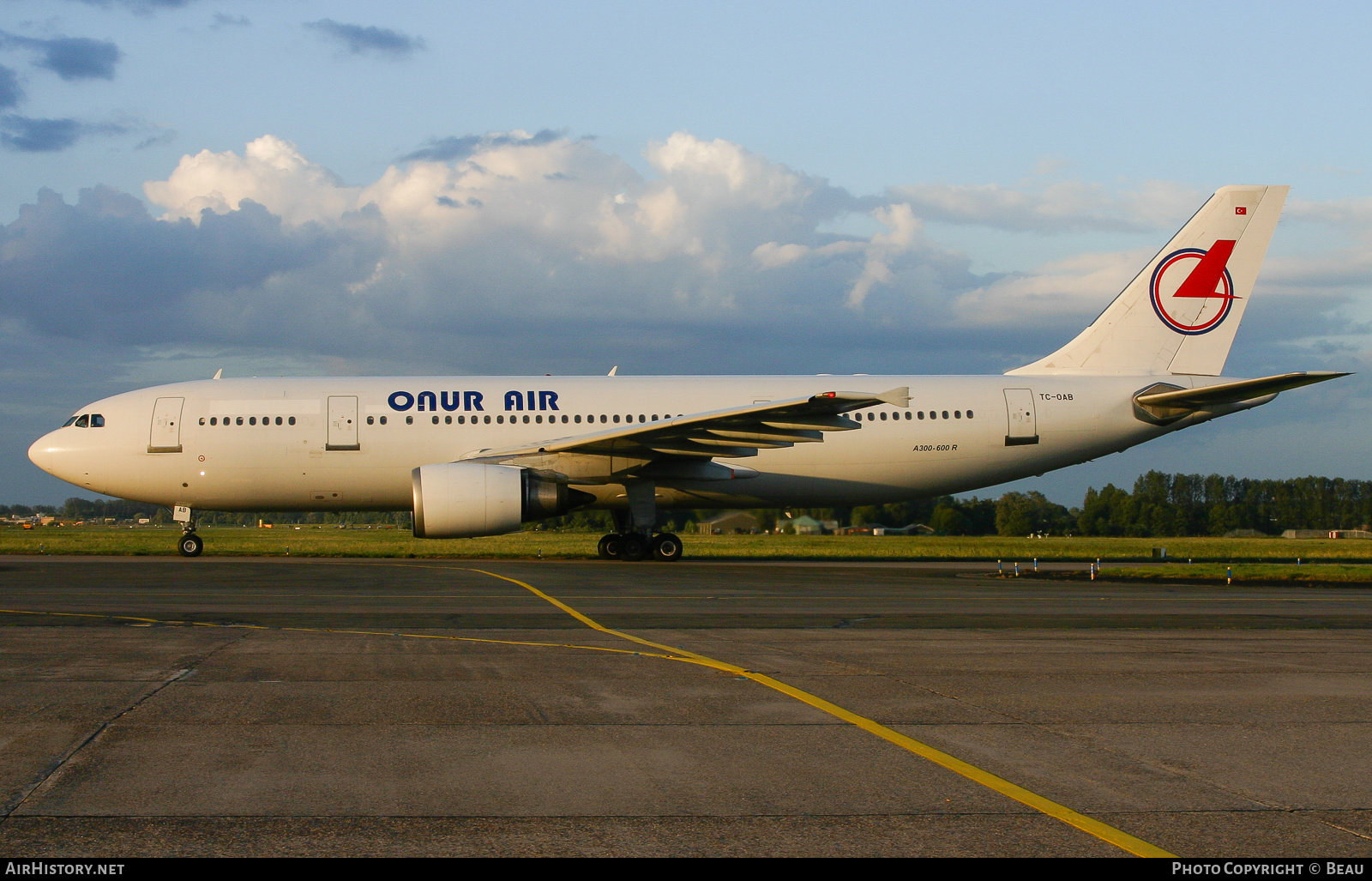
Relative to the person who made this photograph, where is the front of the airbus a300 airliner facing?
facing to the left of the viewer
